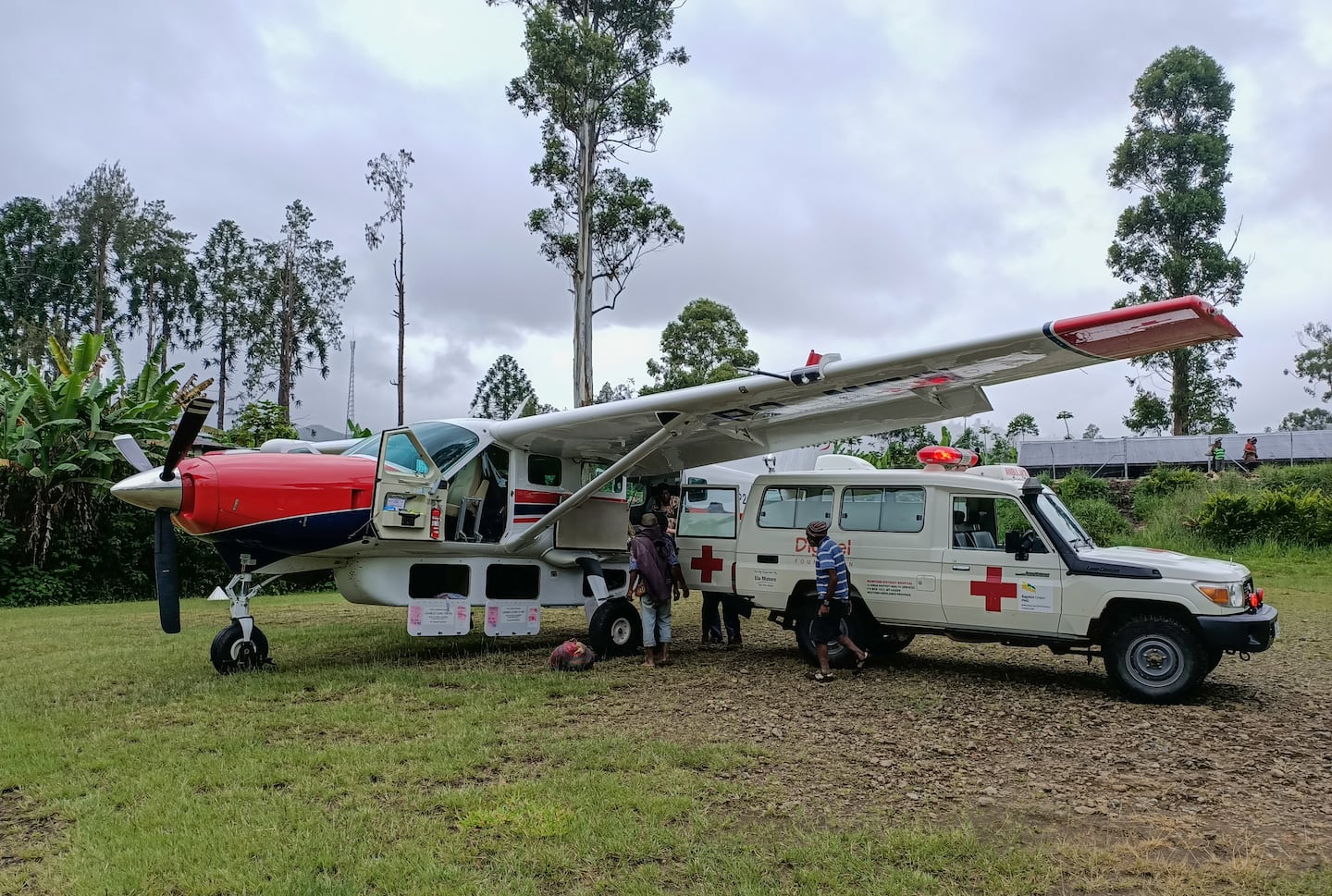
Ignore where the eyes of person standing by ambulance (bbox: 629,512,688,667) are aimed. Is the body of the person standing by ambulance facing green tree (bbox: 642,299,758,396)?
yes

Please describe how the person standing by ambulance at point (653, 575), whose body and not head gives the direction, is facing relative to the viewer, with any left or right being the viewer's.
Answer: facing away from the viewer

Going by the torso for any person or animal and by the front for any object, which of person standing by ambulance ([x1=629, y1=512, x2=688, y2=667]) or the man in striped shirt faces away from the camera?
the person standing by ambulance

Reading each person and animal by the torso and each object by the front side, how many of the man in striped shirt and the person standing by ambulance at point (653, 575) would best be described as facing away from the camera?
1

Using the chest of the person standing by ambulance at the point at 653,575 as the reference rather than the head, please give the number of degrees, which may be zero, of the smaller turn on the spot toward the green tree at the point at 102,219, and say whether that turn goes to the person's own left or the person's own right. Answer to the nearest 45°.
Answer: approximately 45° to the person's own left

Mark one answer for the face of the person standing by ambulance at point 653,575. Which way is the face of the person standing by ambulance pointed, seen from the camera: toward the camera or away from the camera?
away from the camera

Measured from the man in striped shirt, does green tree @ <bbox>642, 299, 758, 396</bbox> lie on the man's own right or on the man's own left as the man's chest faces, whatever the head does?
on the man's own right

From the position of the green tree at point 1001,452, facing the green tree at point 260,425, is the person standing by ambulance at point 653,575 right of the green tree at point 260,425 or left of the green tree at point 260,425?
left

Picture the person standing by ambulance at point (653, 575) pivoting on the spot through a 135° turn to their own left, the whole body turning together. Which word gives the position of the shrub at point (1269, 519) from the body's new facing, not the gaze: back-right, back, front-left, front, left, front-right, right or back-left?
back

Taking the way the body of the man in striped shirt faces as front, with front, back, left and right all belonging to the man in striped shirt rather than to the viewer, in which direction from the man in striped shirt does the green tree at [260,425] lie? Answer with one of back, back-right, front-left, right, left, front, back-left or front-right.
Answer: front-right

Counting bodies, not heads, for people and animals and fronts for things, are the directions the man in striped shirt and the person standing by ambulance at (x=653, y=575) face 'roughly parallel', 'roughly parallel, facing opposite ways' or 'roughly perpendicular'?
roughly perpendicular

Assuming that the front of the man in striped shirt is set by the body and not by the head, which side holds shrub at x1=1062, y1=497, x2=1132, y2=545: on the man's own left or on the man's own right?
on the man's own right

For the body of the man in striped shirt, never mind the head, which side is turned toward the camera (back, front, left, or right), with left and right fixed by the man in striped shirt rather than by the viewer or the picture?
left
